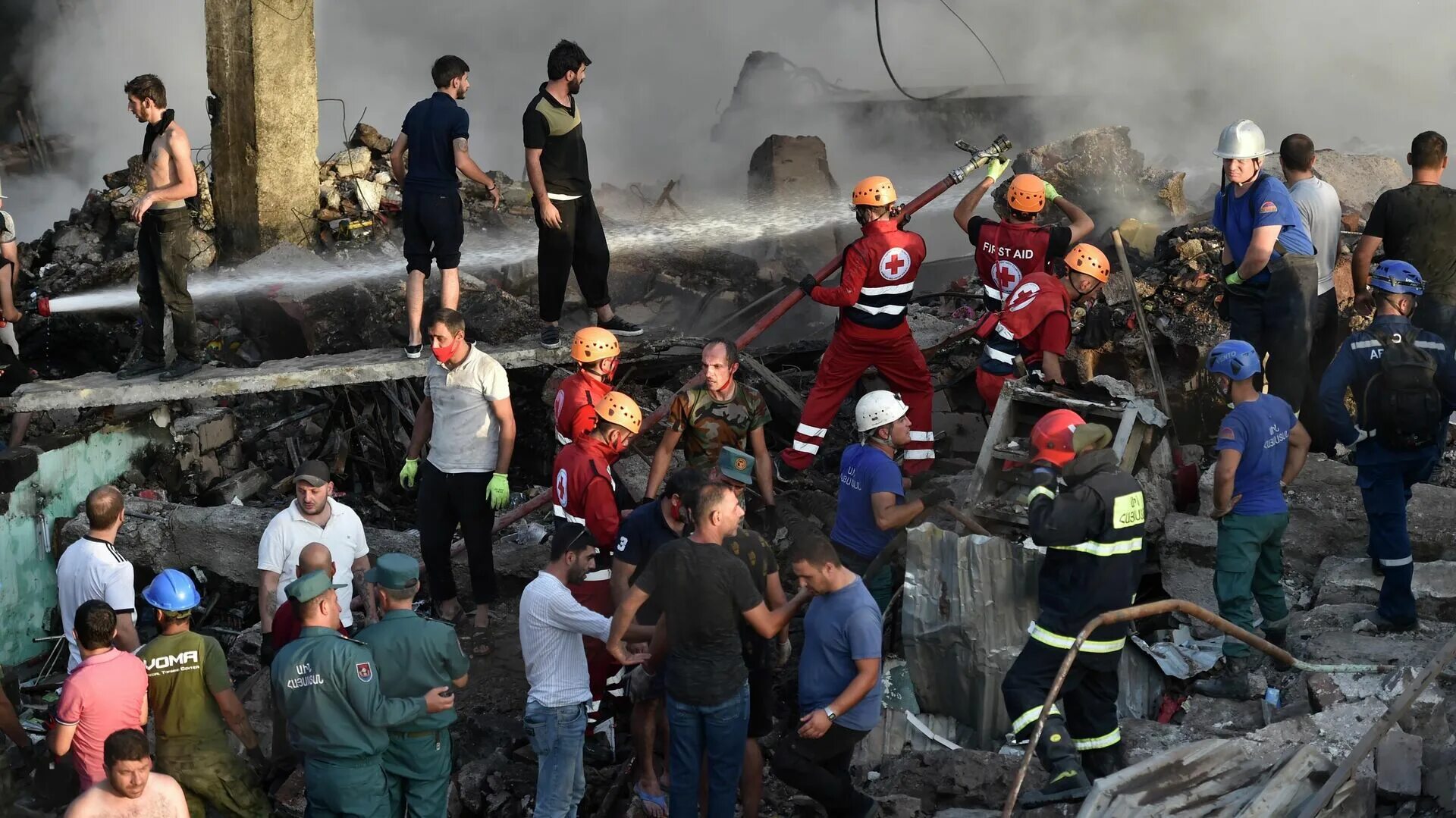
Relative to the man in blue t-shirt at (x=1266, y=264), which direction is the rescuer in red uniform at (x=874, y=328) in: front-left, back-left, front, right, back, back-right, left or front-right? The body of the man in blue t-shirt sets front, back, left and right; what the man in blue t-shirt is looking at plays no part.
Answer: front-right

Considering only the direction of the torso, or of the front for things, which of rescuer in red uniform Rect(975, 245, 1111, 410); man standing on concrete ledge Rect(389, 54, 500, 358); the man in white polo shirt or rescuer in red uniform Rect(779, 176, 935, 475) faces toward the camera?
the man in white polo shirt

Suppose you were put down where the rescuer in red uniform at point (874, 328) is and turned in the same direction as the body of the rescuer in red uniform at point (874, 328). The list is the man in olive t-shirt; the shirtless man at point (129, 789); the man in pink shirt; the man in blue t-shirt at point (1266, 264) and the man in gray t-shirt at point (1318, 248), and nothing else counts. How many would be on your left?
3

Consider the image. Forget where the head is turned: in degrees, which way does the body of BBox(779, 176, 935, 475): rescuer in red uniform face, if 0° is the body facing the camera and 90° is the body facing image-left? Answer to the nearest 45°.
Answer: approximately 135°

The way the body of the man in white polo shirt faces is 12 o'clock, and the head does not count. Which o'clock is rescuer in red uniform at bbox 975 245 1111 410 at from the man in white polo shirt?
The rescuer in red uniform is roughly at 9 o'clock from the man in white polo shirt.

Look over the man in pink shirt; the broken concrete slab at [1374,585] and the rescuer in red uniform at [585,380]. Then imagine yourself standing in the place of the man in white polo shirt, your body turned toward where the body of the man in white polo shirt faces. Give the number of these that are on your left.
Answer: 2

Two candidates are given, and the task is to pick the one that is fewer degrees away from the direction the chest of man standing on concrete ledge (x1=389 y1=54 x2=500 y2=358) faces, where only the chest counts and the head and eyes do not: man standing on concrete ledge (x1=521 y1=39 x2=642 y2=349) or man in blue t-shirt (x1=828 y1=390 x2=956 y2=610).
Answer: the man standing on concrete ledge

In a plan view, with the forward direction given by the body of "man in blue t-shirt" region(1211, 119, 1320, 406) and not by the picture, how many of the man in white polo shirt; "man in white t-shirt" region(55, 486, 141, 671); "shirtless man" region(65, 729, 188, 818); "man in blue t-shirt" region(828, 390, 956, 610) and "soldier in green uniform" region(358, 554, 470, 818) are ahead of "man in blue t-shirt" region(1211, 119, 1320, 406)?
5

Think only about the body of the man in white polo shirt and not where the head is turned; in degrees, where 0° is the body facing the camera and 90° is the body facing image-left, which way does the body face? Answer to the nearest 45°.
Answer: approximately 0°

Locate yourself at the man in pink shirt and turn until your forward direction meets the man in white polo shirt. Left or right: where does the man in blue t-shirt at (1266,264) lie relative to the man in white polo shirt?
right

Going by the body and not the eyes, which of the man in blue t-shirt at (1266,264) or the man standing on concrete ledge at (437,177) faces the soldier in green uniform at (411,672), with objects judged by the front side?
the man in blue t-shirt
